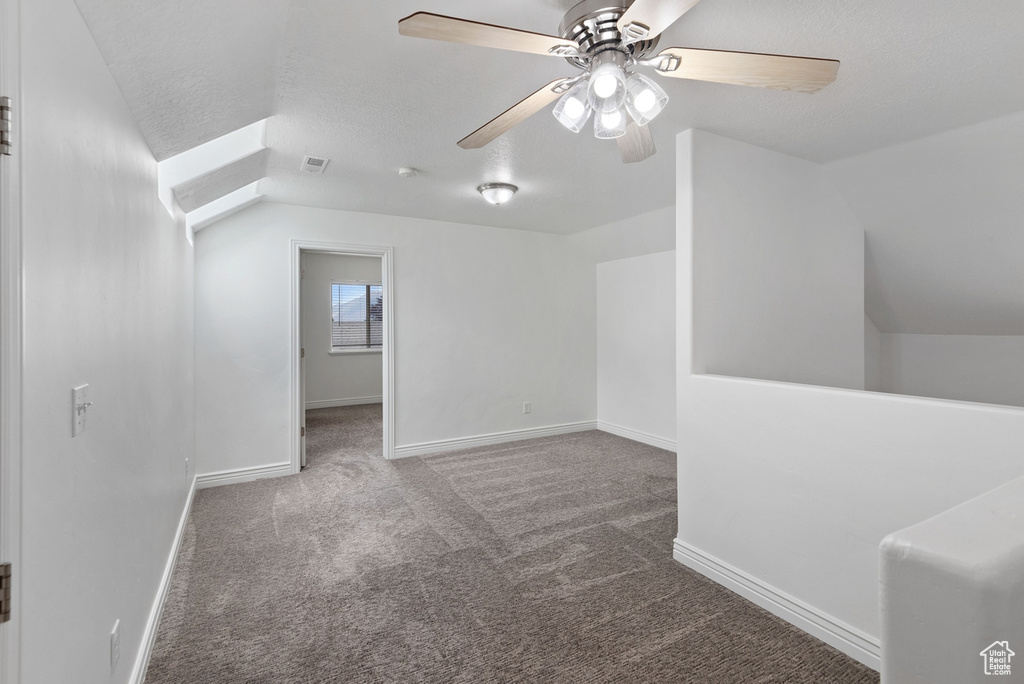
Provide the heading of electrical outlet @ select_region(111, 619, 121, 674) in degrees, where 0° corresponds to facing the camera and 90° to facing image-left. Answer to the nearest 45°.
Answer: approximately 270°
